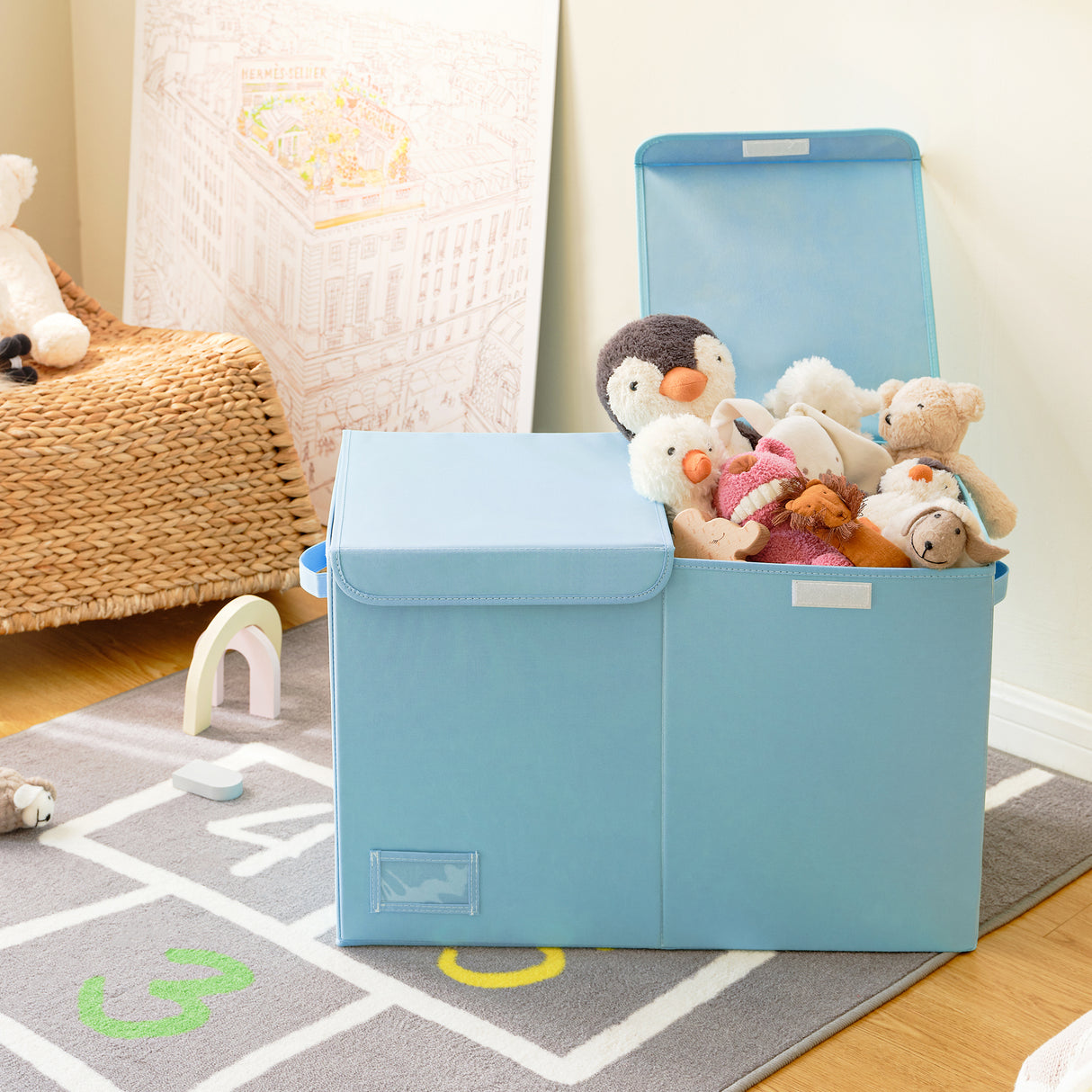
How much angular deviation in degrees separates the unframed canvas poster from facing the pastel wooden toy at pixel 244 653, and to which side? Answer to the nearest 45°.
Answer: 0° — it already faces it

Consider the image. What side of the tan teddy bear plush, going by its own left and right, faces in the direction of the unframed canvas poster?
right
